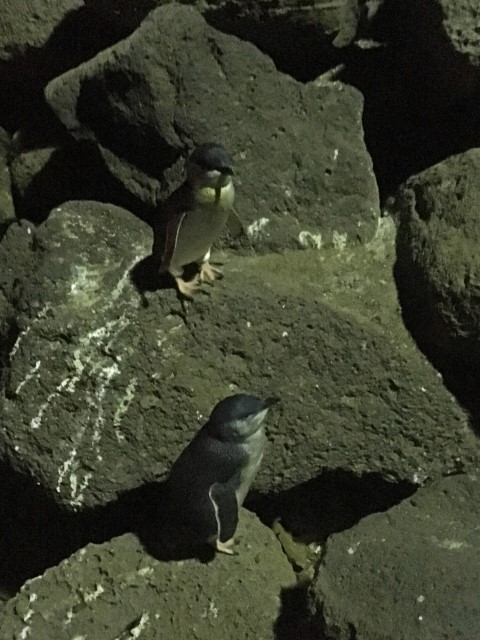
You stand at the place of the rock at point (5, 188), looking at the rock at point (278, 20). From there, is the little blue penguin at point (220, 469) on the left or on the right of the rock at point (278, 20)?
right

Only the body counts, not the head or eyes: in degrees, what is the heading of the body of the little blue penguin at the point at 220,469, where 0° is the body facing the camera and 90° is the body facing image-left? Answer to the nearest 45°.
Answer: approximately 270°

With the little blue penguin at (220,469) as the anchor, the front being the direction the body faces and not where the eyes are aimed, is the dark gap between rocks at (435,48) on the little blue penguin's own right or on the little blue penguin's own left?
on the little blue penguin's own left

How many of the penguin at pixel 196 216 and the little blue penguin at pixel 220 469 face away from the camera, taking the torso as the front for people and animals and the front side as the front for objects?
0

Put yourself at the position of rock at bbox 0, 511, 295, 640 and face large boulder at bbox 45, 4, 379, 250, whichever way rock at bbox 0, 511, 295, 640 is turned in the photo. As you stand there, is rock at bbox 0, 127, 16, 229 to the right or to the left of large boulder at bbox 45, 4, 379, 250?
left

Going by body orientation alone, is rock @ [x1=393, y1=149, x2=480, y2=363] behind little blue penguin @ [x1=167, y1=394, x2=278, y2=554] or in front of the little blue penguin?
in front

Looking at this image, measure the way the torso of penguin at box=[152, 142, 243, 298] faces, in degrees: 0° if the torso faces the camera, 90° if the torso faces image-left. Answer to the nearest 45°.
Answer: approximately 315°
